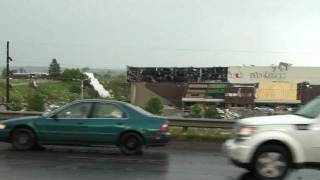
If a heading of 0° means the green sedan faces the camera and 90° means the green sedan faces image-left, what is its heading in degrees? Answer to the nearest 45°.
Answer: approximately 90°

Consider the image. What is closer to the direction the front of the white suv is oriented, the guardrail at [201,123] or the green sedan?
the green sedan

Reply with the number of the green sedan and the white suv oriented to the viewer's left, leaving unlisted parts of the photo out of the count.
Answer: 2

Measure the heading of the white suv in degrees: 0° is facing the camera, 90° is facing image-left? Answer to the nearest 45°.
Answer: approximately 90°
